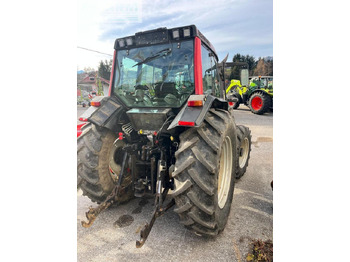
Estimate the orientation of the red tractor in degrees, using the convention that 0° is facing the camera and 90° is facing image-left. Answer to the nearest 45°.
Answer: approximately 225°
